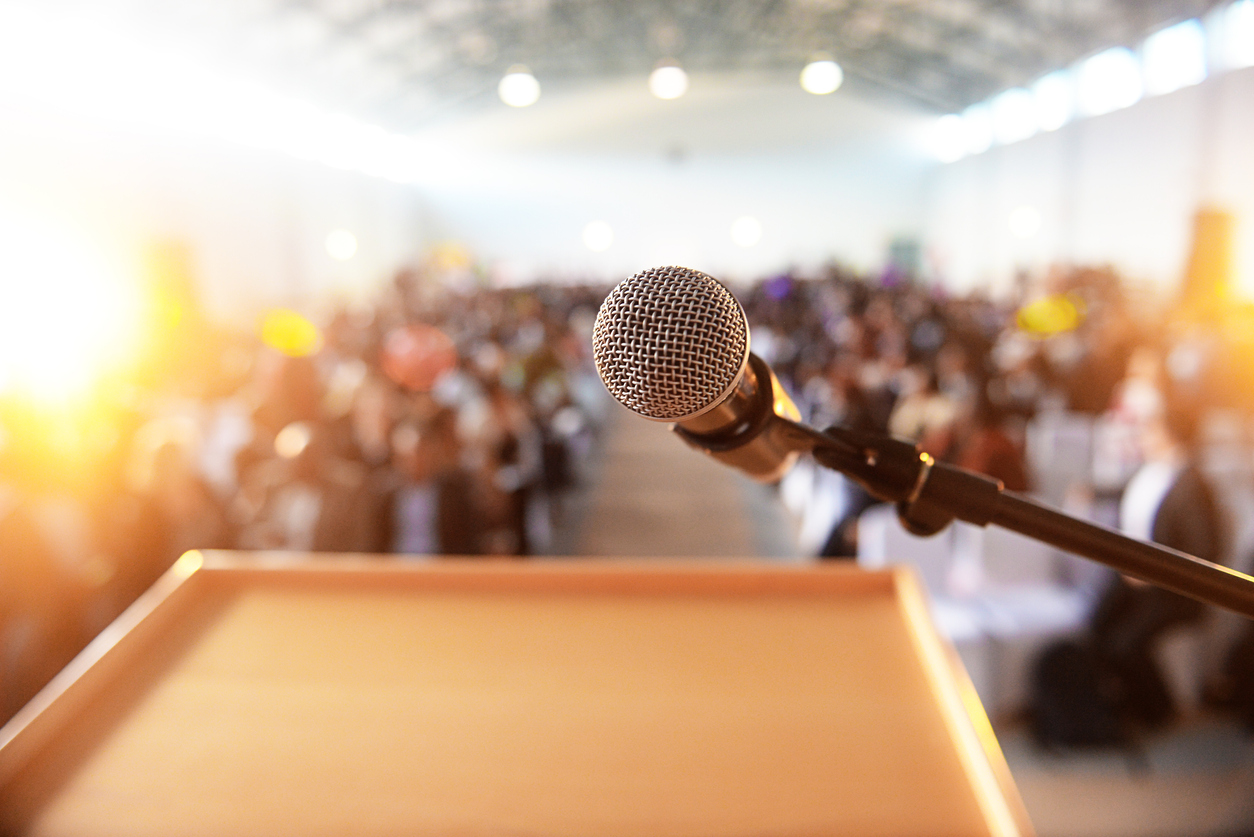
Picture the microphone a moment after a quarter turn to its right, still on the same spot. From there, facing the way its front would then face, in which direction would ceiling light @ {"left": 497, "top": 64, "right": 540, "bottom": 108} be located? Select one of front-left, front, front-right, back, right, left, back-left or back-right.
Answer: front-right

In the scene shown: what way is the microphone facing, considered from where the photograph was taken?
facing the viewer and to the left of the viewer

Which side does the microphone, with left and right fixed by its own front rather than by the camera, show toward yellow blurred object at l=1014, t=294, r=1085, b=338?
back

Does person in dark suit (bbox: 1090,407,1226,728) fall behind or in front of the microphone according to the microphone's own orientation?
behind

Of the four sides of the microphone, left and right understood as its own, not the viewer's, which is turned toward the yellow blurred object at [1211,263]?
back

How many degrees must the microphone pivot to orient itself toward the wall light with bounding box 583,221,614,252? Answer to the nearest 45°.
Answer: approximately 135° to its right

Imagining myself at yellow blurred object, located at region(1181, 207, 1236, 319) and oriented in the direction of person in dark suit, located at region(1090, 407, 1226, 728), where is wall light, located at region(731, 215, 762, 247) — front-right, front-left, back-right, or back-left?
back-right

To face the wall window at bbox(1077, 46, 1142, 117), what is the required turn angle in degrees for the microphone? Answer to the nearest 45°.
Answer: approximately 180°

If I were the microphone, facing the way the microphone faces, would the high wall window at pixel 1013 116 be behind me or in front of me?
behind

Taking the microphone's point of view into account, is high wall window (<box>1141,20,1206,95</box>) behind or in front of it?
behind
